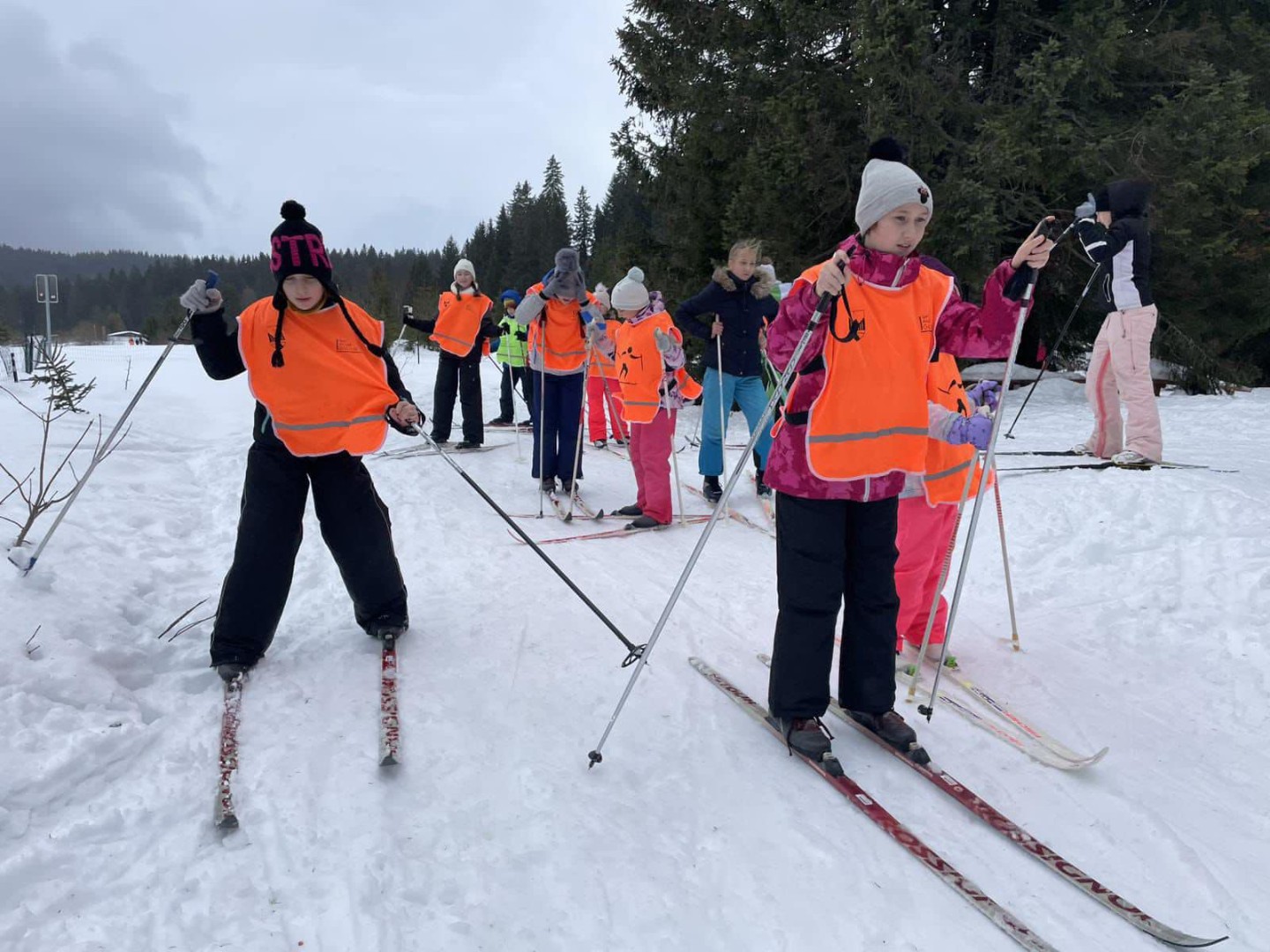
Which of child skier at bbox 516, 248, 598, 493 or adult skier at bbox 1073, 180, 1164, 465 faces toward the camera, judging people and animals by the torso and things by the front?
child skier at bbox 516, 248, 598, 493

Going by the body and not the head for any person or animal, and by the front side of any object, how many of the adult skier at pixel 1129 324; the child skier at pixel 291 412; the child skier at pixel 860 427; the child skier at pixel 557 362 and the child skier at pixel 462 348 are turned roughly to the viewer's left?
1

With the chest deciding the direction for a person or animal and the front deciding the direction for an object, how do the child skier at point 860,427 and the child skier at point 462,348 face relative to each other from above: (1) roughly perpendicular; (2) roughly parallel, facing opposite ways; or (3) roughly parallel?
roughly parallel

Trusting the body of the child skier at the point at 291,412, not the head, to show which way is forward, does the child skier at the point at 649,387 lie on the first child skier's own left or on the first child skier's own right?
on the first child skier's own left

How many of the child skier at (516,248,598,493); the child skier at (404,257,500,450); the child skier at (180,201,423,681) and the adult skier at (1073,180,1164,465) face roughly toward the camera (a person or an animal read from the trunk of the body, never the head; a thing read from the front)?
3

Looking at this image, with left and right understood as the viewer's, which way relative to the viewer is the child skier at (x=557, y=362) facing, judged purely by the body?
facing the viewer

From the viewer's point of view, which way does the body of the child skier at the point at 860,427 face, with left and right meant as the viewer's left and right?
facing the viewer and to the right of the viewer

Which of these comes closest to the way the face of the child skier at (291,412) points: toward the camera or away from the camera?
toward the camera

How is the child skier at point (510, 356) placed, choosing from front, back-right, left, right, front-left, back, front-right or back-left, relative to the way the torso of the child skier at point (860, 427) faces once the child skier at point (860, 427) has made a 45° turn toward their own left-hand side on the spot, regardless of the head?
back-left

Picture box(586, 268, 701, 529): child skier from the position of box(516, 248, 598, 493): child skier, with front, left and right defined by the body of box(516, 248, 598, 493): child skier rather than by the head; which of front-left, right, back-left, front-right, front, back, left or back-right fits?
front-left

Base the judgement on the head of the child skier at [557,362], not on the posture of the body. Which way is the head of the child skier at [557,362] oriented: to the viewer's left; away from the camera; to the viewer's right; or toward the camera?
toward the camera

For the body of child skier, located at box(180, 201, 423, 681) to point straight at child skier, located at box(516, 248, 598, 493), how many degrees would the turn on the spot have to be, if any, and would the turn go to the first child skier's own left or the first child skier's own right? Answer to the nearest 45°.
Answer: approximately 135° to the first child skier's own left

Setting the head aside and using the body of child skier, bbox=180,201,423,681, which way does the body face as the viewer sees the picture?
toward the camera

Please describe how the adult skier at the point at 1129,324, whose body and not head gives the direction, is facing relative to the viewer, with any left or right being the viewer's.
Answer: facing to the left of the viewer

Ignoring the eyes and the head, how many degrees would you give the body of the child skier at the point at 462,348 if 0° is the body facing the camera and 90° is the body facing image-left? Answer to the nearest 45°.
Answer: approximately 0°

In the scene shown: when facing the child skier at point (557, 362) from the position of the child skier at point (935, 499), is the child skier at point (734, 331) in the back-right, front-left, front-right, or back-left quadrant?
front-right

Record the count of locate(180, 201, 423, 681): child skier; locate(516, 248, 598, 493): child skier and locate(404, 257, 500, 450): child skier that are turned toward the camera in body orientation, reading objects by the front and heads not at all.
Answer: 3

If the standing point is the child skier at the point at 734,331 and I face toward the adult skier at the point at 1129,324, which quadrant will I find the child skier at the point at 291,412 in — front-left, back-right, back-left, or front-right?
back-right
